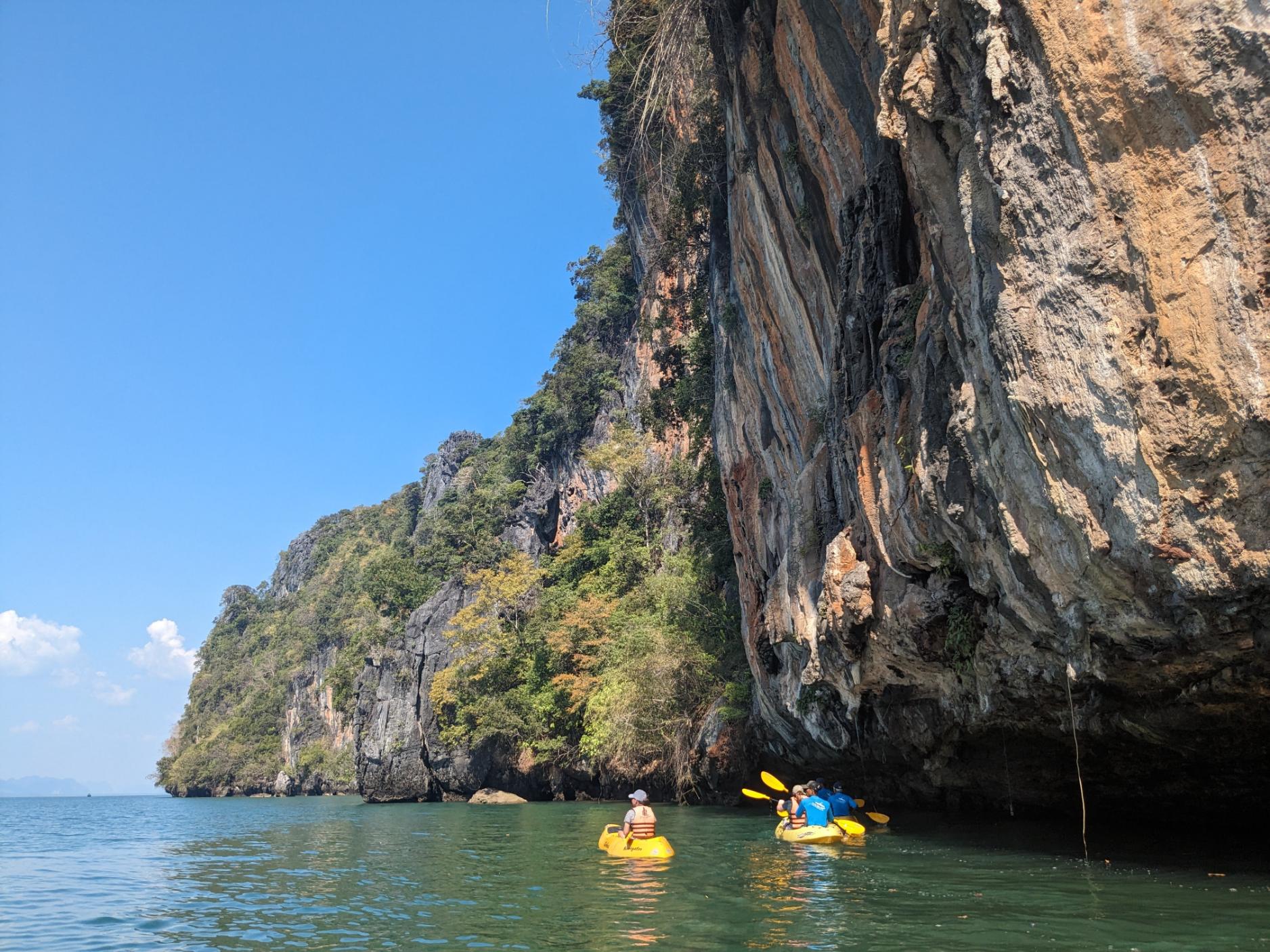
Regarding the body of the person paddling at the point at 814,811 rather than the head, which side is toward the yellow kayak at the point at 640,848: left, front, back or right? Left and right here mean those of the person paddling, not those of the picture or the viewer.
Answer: left

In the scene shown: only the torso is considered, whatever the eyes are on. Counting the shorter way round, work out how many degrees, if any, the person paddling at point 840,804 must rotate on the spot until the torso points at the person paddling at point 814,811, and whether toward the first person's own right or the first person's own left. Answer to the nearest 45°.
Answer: approximately 135° to the first person's own left

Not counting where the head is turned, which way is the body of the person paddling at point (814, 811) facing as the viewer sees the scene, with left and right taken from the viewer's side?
facing away from the viewer and to the left of the viewer

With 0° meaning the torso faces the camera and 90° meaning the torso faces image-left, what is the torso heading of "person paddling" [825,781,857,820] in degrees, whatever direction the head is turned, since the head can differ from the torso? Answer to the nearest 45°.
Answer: approximately 135°

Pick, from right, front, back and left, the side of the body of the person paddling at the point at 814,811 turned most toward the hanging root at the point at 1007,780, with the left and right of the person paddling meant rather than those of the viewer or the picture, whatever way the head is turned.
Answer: right

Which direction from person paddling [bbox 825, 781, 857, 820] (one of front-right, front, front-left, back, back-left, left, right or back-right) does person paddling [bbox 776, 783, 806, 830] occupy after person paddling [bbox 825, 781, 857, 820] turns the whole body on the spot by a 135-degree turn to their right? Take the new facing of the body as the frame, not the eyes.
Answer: back-right

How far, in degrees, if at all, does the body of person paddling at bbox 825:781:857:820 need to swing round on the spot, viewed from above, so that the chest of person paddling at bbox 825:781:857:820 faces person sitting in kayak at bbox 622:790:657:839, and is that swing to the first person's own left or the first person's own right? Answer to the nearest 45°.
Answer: approximately 90° to the first person's own left
